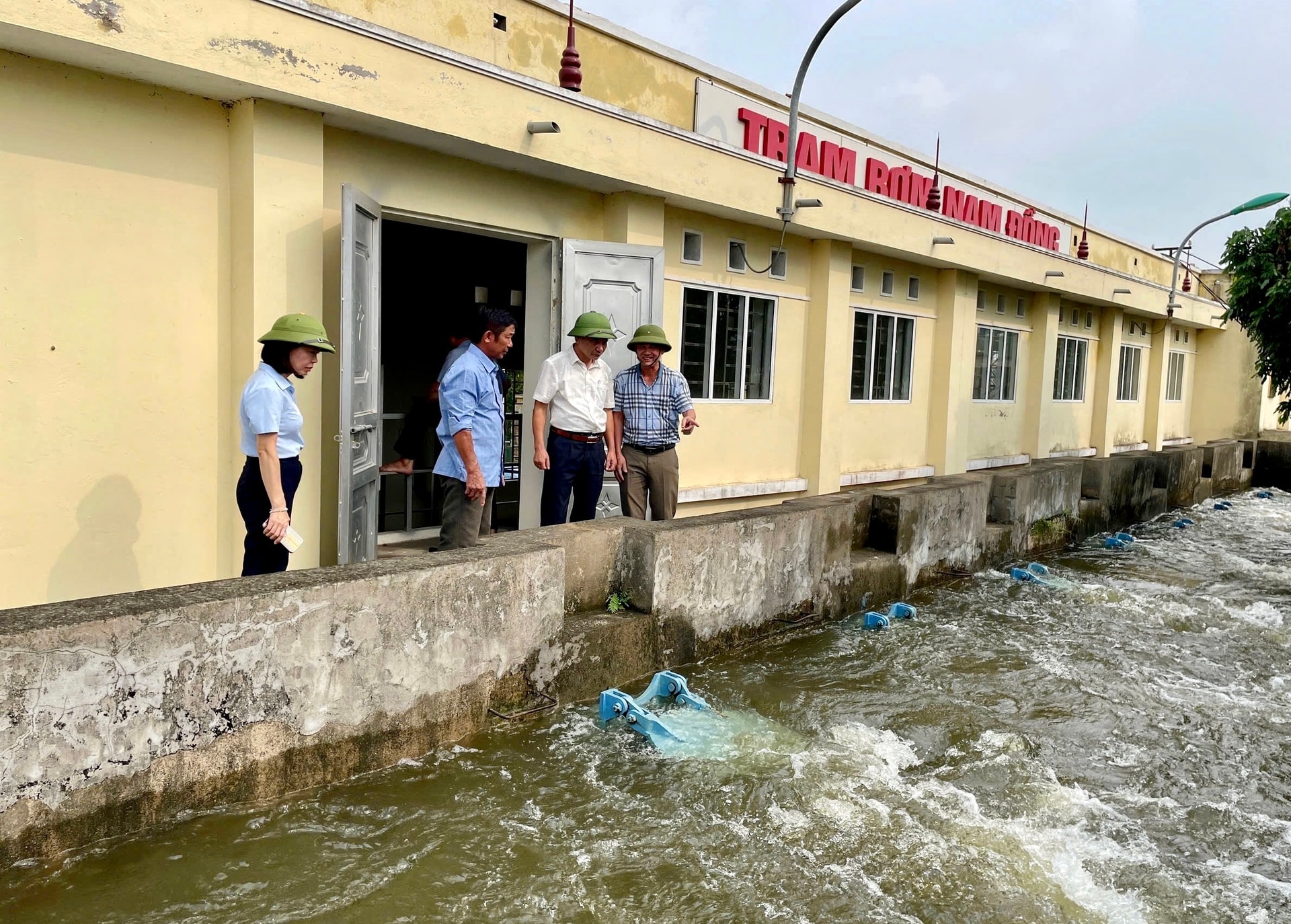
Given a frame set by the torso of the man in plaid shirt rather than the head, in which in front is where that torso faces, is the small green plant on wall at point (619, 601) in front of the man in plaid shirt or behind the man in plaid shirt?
in front

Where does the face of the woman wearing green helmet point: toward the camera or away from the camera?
toward the camera

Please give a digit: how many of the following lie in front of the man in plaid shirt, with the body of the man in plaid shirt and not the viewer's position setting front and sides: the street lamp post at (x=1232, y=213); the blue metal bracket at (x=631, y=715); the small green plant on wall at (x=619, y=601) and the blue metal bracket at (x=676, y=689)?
3

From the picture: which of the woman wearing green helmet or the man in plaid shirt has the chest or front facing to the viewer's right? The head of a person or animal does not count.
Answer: the woman wearing green helmet

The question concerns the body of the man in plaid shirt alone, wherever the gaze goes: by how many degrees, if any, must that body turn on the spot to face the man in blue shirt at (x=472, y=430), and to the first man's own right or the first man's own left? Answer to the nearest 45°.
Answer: approximately 45° to the first man's own right

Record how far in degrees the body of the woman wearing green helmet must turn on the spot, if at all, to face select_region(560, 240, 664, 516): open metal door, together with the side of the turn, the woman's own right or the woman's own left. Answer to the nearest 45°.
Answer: approximately 45° to the woman's own left

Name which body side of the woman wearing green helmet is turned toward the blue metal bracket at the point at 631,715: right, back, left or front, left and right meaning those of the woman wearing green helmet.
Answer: front

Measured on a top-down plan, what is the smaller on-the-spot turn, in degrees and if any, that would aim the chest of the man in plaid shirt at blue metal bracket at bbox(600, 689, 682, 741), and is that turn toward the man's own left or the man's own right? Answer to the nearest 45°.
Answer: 0° — they already face it

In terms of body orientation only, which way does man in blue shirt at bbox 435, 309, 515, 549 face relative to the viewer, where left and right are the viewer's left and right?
facing to the right of the viewer

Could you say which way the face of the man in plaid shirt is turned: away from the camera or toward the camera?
toward the camera

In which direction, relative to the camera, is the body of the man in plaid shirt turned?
toward the camera
